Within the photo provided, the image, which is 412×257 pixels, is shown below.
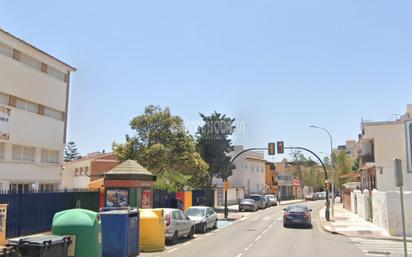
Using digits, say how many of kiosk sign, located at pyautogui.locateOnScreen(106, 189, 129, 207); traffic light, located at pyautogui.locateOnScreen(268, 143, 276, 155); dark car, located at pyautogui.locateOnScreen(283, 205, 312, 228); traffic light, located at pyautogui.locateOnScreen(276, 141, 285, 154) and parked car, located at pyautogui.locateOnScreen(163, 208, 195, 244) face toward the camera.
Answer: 3

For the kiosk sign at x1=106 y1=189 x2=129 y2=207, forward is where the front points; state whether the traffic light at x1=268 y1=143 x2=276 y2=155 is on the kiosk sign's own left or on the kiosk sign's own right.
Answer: on the kiosk sign's own left

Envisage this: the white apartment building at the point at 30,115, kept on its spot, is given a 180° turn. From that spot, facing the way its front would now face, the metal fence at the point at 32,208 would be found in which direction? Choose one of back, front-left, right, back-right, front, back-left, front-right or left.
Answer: back-left

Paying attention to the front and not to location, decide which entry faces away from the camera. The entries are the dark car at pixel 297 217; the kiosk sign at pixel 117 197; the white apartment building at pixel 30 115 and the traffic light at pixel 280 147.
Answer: the dark car

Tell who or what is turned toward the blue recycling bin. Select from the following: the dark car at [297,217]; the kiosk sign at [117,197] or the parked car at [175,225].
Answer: the kiosk sign

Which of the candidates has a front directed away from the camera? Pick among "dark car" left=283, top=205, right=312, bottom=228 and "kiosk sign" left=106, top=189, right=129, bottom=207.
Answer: the dark car

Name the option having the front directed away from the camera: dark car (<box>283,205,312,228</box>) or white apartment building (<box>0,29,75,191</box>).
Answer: the dark car

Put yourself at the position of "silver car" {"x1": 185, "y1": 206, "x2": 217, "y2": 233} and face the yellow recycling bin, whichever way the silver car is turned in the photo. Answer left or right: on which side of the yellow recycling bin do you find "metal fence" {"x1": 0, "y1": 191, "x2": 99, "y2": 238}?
right

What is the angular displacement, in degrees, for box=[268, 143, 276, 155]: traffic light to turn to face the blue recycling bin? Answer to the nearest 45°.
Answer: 0° — it already faces it

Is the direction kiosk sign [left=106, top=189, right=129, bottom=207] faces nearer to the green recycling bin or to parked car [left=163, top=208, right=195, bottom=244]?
the green recycling bin

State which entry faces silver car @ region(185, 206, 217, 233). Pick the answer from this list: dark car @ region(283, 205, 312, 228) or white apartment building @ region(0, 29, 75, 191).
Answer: the white apartment building

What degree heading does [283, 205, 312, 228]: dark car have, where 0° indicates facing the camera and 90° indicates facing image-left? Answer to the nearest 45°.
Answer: approximately 180°

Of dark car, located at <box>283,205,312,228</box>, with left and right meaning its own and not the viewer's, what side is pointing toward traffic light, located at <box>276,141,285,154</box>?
front

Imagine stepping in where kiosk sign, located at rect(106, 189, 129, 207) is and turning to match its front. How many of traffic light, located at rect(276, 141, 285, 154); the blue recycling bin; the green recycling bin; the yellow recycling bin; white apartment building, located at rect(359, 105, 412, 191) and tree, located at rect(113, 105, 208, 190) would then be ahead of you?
3

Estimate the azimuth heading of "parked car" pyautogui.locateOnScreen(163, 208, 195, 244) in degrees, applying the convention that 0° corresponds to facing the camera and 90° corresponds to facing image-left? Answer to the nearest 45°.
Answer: approximately 225°

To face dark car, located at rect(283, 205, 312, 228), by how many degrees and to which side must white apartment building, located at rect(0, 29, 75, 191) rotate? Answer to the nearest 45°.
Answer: approximately 45° to its left

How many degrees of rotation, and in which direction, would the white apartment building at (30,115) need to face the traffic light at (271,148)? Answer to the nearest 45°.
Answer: approximately 45° to its left
